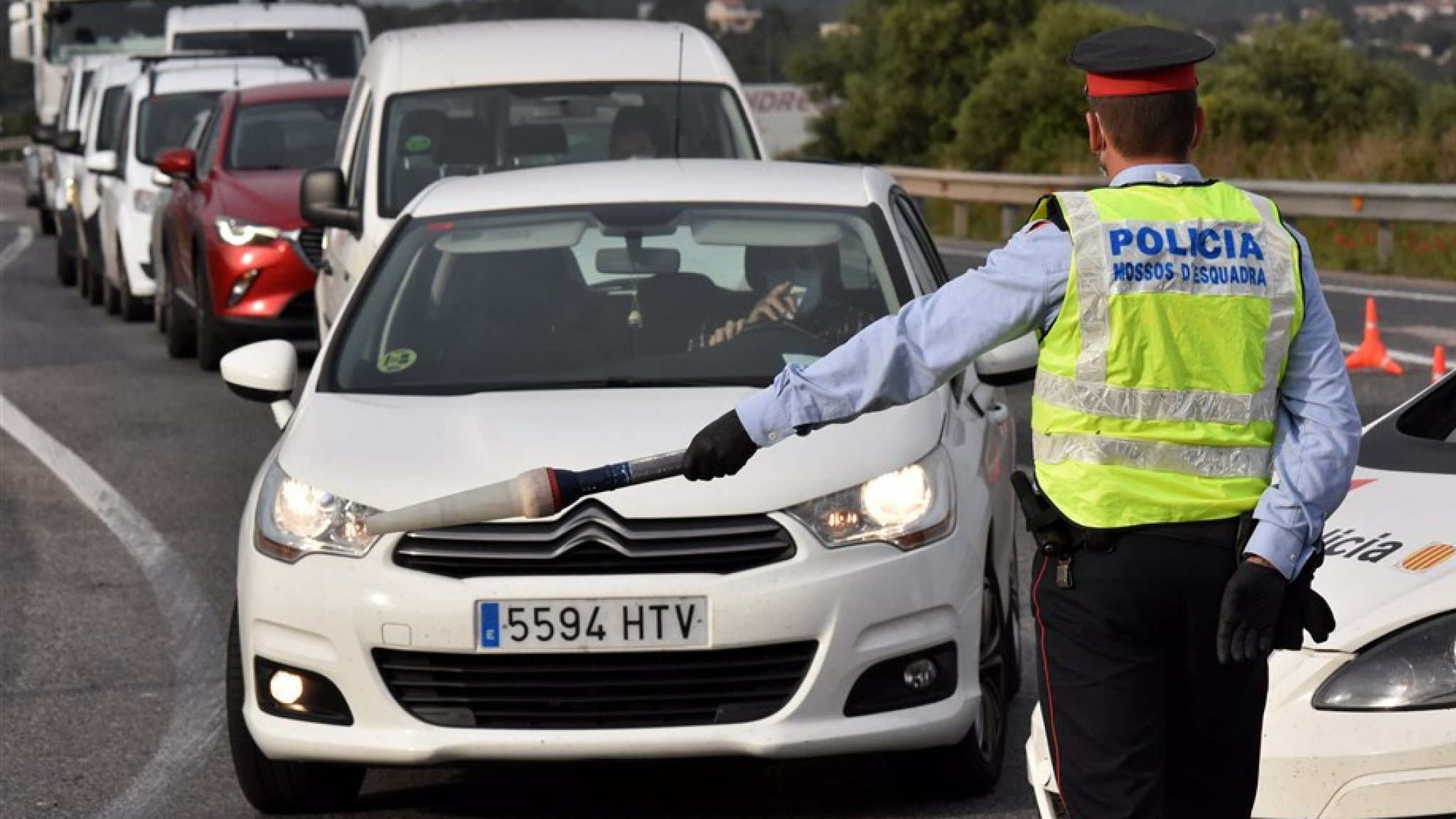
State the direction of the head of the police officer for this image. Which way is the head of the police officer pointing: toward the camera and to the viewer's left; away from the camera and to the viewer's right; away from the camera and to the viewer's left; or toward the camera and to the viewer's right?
away from the camera and to the viewer's left

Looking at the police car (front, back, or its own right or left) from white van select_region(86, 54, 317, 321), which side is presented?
right

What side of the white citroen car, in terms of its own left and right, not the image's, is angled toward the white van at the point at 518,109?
back

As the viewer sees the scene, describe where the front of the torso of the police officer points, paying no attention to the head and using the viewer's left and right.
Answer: facing away from the viewer

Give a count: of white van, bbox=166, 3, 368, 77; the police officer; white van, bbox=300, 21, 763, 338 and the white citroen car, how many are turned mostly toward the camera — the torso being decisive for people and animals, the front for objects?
3

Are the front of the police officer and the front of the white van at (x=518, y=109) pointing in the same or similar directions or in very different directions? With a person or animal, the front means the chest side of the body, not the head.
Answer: very different directions

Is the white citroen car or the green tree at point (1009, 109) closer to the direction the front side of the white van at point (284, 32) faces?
the white citroen car

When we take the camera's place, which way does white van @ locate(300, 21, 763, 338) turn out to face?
facing the viewer

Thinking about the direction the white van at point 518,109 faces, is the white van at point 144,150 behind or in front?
behind

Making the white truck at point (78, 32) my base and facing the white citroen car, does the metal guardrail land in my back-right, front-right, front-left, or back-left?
front-left

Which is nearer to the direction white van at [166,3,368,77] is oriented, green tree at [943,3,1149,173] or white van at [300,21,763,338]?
the white van

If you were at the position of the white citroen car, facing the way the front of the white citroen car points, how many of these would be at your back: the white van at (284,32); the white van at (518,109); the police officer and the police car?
2

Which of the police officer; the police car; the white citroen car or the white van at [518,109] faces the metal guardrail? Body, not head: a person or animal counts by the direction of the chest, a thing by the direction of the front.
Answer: the police officer

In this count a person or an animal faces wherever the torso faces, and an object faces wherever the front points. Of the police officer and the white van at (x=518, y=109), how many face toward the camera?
1

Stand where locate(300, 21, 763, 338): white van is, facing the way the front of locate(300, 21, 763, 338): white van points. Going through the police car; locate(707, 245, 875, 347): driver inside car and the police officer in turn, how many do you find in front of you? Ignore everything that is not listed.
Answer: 3

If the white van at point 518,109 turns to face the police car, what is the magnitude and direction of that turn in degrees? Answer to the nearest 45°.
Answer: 0° — it already faces it

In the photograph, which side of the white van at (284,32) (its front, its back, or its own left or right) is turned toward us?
front
